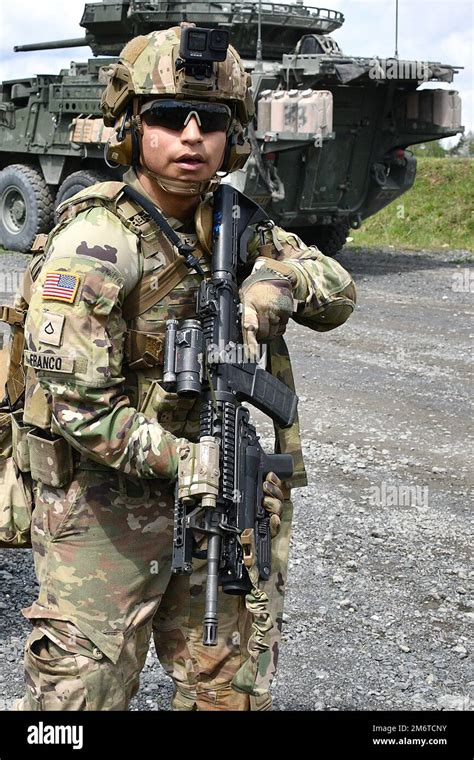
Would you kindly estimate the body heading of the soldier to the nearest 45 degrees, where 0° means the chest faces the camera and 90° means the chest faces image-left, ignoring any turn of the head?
approximately 315°
